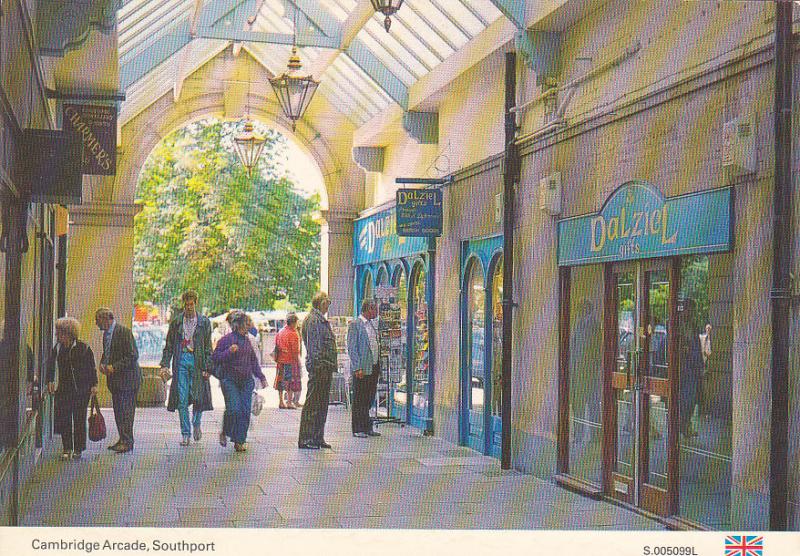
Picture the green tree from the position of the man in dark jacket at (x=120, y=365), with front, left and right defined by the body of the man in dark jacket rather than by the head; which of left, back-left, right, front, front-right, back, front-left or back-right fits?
right

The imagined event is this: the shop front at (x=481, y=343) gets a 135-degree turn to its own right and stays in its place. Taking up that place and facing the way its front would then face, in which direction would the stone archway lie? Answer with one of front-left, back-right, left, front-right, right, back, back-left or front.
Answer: front-left

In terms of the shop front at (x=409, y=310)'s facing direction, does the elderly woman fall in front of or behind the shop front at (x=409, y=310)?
in front

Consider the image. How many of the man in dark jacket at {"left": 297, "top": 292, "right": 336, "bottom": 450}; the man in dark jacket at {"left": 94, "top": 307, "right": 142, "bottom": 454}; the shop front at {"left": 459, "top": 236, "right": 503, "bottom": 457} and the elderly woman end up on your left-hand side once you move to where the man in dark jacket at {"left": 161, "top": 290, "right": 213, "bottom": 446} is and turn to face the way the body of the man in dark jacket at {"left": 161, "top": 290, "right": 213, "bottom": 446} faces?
2

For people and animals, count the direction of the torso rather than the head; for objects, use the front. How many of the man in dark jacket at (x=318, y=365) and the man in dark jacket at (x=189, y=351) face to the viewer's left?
0

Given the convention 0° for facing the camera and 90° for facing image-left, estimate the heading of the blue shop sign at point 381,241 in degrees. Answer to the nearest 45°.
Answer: approximately 45°

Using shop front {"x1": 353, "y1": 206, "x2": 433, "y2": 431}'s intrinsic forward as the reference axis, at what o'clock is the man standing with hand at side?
The man standing with hand at side is roughly at 11 o'clock from the shop front.

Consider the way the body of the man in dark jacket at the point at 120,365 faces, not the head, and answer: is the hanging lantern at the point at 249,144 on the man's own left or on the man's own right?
on the man's own right

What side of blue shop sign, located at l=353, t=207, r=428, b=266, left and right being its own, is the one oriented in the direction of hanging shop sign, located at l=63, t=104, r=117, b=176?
front

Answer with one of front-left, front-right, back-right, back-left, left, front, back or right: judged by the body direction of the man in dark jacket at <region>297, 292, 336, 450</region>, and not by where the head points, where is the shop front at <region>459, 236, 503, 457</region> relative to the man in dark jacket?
front

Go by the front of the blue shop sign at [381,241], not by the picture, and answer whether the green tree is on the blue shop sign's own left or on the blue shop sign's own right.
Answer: on the blue shop sign's own right

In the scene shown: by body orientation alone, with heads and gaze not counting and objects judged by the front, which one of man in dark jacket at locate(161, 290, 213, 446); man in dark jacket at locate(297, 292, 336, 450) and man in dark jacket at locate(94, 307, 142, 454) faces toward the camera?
man in dark jacket at locate(161, 290, 213, 446)
